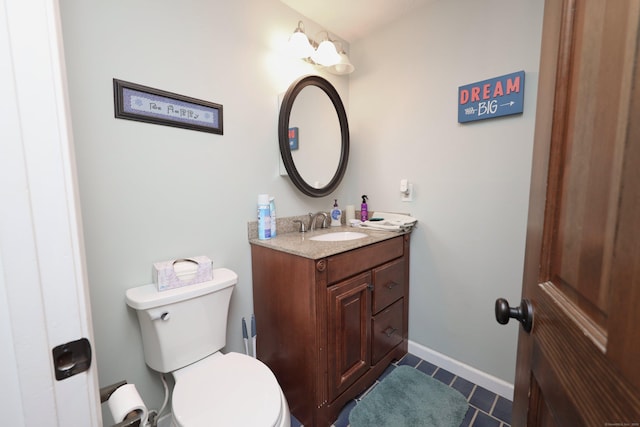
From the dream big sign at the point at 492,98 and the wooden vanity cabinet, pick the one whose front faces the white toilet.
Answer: the dream big sign

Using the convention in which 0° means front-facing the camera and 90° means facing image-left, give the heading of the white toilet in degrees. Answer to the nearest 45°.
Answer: approximately 315°

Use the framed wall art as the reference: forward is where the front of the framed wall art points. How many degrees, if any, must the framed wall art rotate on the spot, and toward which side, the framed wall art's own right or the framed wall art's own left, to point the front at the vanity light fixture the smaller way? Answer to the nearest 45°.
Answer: approximately 45° to the framed wall art's own left

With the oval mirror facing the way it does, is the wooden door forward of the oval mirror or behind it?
forward

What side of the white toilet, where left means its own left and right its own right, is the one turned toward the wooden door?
front

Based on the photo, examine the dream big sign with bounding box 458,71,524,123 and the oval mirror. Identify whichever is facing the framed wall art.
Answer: the dream big sign

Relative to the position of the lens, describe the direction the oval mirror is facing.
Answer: facing the viewer and to the right of the viewer

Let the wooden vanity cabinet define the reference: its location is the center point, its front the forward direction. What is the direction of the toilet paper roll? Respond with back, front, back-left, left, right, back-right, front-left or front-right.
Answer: right

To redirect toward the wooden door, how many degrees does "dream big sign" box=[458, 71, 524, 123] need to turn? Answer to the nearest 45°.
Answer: approximately 45° to its left

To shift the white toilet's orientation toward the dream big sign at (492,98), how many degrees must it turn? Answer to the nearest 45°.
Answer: approximately 45° to its left

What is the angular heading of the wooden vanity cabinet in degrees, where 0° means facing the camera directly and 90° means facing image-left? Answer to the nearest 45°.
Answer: approximately 315°
